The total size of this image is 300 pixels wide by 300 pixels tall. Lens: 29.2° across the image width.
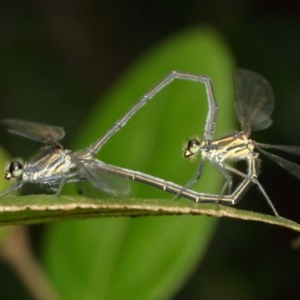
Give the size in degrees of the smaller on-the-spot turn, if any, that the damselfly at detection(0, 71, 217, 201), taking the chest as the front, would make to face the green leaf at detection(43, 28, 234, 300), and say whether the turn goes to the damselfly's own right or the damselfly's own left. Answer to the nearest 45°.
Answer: approximately 135° to the damselfly's own right

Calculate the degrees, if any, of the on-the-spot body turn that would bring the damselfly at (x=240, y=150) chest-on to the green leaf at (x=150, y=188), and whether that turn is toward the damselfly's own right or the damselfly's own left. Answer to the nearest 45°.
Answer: approximately 45° to the damselfly's own right

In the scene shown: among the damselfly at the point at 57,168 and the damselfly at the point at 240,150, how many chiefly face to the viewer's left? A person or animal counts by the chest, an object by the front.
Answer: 2

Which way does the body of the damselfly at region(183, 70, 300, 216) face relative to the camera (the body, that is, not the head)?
to the viewer's left

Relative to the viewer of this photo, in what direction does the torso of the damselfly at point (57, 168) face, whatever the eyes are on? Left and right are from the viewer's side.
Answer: facing to the left of the viewer

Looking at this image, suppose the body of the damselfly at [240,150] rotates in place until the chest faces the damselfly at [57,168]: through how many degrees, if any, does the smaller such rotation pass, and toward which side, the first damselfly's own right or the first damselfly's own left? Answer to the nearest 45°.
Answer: approximately 45° to the first damselfly's own left

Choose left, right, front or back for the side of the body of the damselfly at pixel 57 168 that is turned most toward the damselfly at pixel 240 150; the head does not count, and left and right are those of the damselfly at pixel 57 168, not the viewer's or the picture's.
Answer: back
